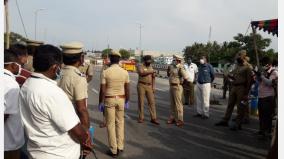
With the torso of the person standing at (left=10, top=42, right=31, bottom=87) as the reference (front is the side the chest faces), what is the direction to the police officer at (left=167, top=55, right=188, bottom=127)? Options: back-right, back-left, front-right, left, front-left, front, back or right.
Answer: front-left

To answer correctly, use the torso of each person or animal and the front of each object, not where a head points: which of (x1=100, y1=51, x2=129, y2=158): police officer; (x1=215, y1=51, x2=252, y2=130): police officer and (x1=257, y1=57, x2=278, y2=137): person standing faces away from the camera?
(x1=100, y1=51, x2=129, y2=158): police officer

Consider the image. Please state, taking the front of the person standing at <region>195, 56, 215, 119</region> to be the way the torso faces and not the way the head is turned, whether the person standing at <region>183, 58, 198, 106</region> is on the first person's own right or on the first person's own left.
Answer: on the first person's own right

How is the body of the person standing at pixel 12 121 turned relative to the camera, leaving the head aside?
to the viewer's right

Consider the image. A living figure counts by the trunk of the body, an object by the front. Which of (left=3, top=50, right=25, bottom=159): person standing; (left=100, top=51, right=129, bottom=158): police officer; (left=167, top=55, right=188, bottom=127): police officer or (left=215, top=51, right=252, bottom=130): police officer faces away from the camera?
(left=100, top=51, right=129, bottom=158): police officer

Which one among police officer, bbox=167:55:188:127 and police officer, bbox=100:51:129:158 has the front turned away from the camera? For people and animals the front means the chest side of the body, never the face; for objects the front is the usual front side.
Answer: police officer, bbox=100:51:129:158

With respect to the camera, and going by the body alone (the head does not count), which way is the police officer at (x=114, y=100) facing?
away from the camera

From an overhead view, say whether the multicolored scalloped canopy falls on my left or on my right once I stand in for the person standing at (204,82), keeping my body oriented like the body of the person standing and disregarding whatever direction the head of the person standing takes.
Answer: on my left

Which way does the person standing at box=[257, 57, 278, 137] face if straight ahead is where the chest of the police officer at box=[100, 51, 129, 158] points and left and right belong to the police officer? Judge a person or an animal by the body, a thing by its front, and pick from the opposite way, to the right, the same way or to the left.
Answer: to the left
